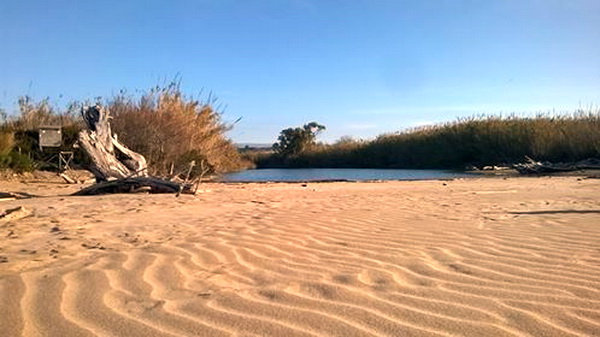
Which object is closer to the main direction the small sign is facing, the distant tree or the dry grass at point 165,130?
the dry grass

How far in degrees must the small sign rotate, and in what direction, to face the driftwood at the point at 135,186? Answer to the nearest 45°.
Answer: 0° — it already faces it

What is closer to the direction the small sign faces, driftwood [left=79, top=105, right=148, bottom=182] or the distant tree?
the driftwood

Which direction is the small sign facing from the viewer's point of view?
toward the camera

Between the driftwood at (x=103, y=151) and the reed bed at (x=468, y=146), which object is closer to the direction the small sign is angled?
the driftwood

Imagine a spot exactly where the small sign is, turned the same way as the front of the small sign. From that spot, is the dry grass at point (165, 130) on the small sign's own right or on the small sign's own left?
on the small sign's own left

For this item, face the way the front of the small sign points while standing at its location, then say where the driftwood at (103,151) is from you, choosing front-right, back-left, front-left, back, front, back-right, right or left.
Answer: front

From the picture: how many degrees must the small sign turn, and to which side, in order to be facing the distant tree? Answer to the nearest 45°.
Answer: approximately 135° to its left

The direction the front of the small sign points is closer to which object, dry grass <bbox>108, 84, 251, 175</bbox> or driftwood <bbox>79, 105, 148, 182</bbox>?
the driftwood

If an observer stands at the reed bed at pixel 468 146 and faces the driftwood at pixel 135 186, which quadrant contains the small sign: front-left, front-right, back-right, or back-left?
front-right

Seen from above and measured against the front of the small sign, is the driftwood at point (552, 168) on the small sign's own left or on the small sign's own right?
on the small sign's own left

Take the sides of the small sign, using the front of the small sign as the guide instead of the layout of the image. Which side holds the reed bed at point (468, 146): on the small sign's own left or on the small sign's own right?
on the small sign's own left
